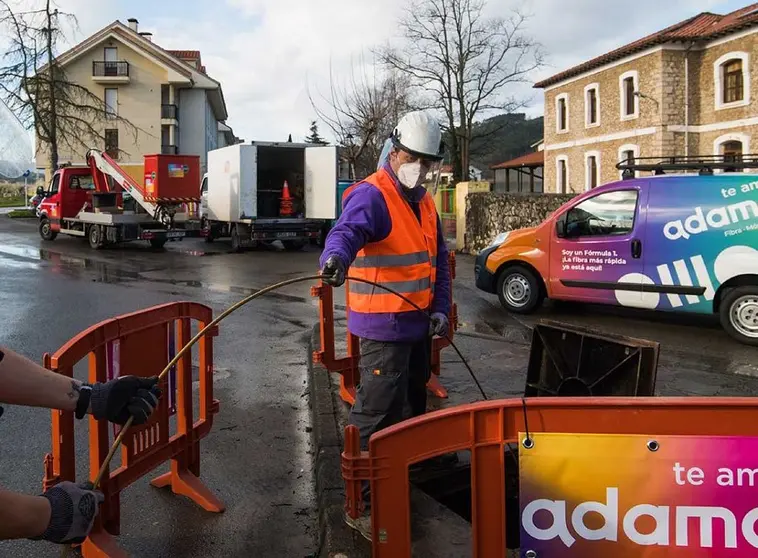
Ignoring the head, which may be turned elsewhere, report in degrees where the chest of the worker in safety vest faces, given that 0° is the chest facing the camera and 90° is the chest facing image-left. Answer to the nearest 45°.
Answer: approximately 315°

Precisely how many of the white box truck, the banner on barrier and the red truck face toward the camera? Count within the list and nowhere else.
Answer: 1

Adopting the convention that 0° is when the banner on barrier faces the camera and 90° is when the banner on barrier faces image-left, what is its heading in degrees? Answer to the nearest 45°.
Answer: approximately 0°

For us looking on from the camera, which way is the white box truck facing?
facing away from the viewer and to the left of the viewer

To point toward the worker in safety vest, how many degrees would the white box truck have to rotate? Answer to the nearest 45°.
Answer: approximately 135° to its left

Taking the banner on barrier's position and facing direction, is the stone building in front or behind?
behind

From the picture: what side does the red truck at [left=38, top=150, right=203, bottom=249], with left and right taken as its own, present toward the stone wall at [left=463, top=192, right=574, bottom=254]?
back

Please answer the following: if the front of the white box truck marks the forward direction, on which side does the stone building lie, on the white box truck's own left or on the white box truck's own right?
on the white box truck's own right
